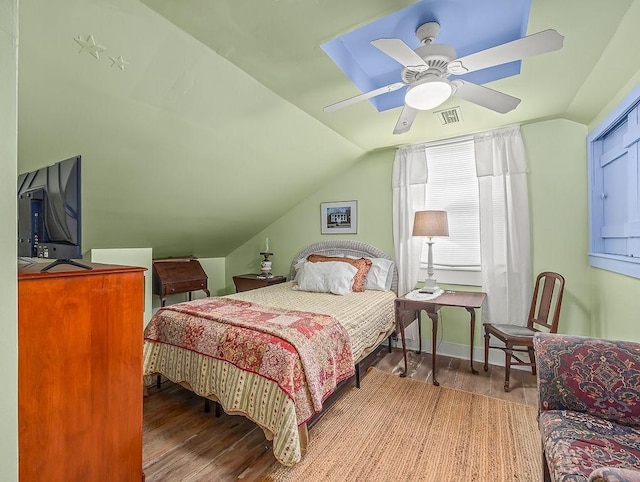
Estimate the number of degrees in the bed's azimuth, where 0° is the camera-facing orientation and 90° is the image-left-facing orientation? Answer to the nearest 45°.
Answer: approximately 45°

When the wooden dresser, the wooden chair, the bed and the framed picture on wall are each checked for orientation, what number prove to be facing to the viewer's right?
1

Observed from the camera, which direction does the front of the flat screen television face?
facing away from the viewer and to the right of the viewer

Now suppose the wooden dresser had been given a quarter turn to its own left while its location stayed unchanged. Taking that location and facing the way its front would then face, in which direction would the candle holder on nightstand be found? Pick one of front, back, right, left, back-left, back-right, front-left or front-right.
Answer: front-right

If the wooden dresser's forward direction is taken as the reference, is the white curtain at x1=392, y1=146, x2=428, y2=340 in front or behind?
in front

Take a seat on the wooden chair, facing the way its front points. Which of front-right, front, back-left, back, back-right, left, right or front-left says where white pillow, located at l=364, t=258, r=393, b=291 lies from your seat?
front-right

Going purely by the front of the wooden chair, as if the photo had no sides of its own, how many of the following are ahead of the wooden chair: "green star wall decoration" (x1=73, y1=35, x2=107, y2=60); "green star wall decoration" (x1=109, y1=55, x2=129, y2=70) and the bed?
3

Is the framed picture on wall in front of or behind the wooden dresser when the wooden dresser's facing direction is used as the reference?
in front

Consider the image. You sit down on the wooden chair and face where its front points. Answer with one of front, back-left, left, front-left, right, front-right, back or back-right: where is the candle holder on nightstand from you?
front-right

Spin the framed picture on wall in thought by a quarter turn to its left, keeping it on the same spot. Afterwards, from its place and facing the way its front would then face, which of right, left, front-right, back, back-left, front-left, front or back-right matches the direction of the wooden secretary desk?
back

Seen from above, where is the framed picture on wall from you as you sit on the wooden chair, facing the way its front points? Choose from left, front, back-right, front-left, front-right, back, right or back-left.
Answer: front-right

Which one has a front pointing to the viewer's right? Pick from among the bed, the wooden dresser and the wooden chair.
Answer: the wooden dresser

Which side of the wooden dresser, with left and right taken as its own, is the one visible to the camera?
right

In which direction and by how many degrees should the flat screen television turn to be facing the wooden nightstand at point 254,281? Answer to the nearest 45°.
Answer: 0° — it already faces it

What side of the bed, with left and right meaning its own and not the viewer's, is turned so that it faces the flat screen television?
front
